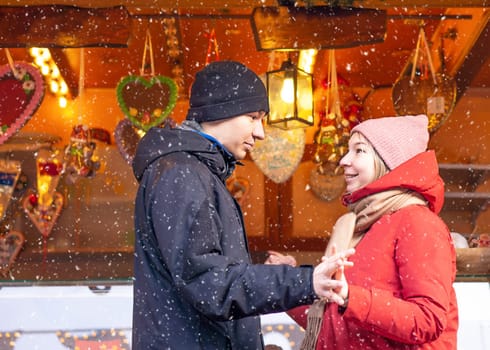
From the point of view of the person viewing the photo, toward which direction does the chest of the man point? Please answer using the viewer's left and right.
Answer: facing to the right of the viewer

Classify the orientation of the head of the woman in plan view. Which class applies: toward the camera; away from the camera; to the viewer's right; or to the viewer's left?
to the viewer's left

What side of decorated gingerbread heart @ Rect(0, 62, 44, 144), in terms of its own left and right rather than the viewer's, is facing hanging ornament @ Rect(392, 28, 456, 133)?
left

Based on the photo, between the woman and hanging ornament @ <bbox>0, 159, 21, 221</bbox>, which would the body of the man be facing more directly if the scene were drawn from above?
the woman

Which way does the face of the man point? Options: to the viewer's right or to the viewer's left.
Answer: to the viewer's right

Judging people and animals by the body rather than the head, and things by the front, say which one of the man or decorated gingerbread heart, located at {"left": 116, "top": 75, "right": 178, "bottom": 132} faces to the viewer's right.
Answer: the man

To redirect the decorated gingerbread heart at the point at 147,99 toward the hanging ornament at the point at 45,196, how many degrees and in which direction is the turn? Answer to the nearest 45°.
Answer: approximately 135° to its right

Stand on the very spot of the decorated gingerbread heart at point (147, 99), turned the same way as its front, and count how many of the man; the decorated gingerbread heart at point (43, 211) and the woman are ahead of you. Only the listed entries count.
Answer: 2
